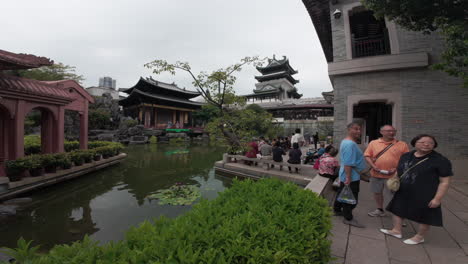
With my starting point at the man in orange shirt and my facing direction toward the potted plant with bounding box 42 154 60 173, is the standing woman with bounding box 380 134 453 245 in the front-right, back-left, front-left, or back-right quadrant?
back-left

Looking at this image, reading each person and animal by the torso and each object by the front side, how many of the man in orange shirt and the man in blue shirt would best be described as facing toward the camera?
1

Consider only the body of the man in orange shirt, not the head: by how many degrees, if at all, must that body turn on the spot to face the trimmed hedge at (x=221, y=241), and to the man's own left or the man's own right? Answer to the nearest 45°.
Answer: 0° — they already face it

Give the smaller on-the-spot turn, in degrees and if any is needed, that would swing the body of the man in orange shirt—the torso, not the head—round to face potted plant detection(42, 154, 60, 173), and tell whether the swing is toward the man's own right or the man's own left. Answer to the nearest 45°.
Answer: approximately 90° to the man's own right

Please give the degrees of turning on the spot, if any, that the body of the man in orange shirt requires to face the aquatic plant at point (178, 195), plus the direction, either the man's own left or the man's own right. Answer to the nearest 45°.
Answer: approximately 90° to the man's own right

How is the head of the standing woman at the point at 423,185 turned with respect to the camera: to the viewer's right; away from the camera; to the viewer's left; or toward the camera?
toward the camera

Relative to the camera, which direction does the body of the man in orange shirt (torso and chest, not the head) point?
toward the camera

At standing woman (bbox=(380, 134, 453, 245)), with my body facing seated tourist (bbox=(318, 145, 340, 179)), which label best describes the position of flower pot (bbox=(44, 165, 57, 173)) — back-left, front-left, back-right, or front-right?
front-left

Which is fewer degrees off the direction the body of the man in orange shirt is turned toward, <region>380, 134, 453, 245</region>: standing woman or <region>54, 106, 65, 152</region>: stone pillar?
the standing woman
